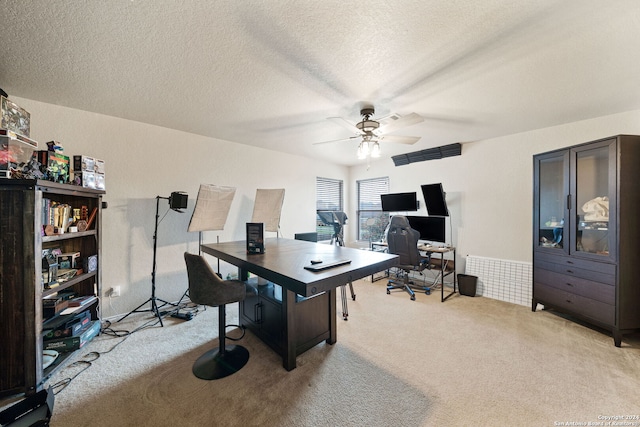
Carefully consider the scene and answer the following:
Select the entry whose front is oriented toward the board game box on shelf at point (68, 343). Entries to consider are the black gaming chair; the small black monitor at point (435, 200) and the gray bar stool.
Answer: the small black monitor

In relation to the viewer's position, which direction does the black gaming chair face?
facing away from the viewer and to the right of the viewer

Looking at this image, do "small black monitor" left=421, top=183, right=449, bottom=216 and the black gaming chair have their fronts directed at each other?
yes

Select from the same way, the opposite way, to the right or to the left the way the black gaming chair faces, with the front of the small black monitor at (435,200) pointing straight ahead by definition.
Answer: the opposite way

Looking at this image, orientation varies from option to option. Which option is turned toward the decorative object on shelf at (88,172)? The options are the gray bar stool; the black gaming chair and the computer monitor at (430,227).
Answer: the computer monitor

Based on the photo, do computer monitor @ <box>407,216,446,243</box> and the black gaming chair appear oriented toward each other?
yes

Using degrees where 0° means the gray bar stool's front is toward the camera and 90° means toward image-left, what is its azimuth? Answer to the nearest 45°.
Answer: approximately 225°

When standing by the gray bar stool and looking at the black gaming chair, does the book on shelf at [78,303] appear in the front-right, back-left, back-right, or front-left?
back-left
